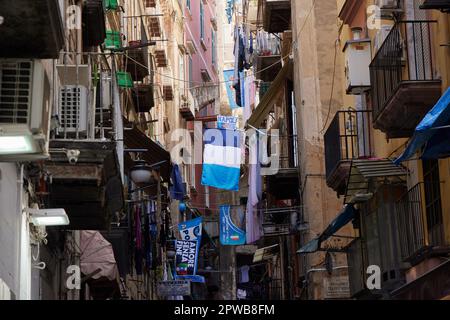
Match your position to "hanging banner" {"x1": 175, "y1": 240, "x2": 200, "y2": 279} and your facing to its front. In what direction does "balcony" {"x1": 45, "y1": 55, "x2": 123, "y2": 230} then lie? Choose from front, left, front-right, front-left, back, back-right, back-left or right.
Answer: front

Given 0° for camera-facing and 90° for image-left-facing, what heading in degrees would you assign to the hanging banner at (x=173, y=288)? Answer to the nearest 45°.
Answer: approximately 0°

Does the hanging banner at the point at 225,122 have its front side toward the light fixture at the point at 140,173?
yes

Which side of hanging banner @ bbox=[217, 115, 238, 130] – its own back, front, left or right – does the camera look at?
front

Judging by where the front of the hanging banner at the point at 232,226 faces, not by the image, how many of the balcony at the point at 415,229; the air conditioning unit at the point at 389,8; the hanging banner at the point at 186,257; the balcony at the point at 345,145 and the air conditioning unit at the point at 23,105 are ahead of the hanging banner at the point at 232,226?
4

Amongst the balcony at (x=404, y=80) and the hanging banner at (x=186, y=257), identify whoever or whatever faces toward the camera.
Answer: the hanging banner

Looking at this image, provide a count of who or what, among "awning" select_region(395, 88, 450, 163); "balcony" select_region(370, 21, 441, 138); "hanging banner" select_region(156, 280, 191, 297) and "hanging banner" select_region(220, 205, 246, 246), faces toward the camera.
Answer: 2

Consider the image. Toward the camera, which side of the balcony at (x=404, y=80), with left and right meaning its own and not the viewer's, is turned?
left

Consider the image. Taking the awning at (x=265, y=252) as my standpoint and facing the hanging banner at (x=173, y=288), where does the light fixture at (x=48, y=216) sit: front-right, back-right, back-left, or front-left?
front-left

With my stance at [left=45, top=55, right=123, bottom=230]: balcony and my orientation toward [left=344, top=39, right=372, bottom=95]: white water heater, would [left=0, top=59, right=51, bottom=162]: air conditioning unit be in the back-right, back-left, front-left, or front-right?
back-right

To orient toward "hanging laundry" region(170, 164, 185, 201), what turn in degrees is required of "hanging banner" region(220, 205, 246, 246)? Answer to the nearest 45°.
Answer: approximately 135° to its right

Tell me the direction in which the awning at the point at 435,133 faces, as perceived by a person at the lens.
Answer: facing to the left of the viewer

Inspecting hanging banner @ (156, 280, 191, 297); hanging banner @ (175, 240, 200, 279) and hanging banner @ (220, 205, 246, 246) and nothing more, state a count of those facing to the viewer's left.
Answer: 0

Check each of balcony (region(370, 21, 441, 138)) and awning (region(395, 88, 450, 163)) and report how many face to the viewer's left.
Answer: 2

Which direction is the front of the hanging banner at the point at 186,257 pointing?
toward the camera
